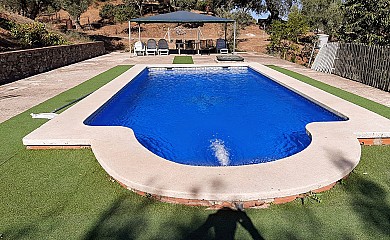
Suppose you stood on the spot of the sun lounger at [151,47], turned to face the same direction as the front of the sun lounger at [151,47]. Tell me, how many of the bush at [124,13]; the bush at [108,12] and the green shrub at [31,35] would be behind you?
2

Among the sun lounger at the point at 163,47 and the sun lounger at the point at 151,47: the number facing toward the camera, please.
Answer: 2

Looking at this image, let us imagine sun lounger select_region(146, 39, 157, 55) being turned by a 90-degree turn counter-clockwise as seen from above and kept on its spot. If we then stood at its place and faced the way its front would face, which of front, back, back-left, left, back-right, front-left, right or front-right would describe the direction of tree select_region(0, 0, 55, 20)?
back-left

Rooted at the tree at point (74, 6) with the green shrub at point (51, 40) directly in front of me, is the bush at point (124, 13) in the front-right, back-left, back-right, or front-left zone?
back-left

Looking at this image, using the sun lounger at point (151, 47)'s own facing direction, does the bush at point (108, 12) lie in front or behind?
behind

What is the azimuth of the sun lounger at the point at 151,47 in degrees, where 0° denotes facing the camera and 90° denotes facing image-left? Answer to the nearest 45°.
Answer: approximately 0°

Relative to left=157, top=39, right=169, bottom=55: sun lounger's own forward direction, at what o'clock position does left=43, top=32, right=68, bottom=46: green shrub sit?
The green shrub is roughly at 2 o'clock from the sun lounger.

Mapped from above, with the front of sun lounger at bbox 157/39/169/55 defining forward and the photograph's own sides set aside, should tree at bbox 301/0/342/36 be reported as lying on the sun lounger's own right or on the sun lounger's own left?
on the sun lounger's own left

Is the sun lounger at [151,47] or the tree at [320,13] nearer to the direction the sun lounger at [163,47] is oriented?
the sun lounger
